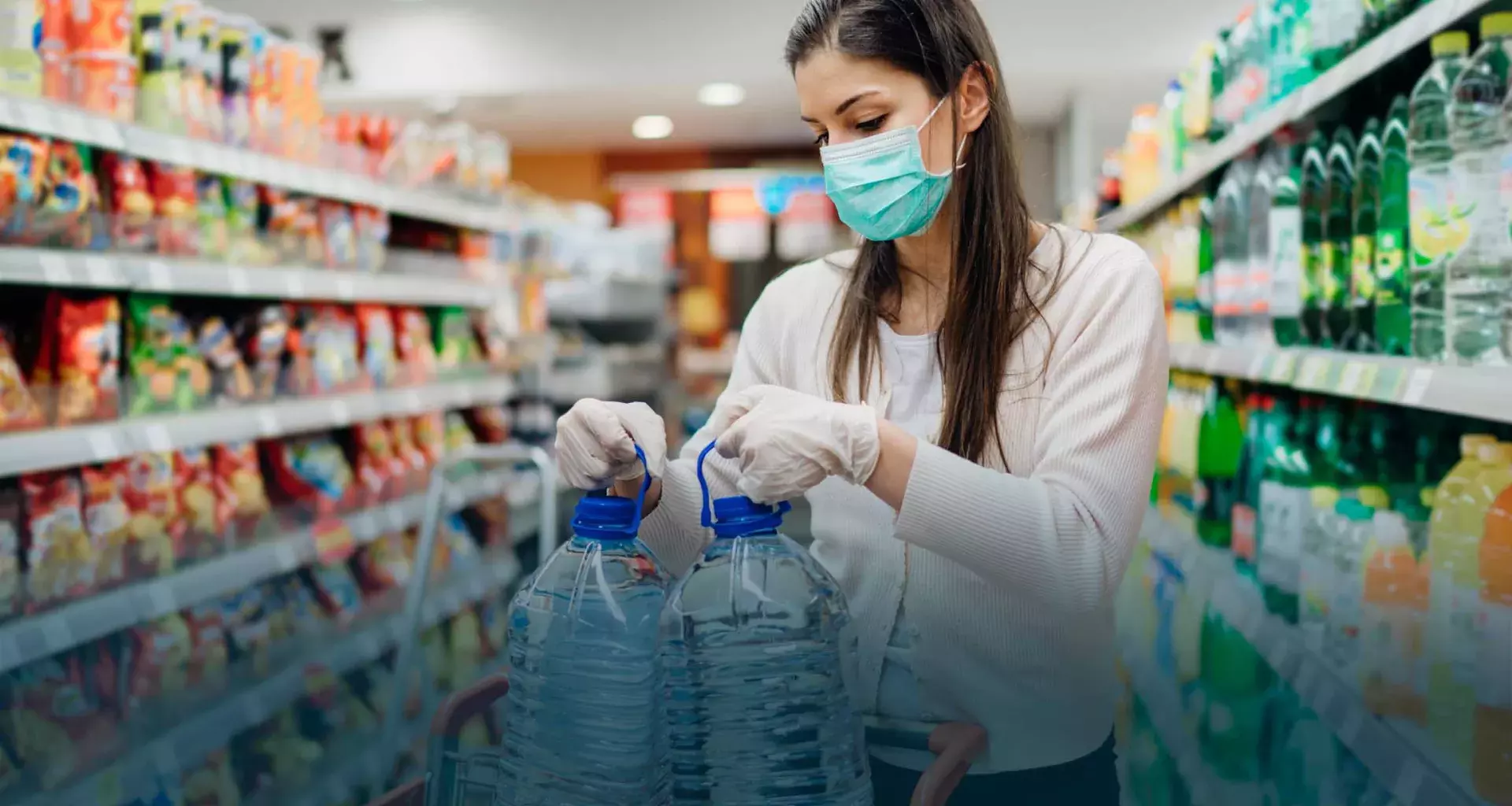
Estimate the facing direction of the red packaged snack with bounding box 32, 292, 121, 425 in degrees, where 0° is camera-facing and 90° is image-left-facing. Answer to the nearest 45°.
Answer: approximately 315°

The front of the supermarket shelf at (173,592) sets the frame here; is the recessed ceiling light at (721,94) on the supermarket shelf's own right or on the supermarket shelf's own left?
on the supermarket shelf's own left

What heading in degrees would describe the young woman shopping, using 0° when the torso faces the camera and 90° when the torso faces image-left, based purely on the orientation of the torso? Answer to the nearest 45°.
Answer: approximately 45°

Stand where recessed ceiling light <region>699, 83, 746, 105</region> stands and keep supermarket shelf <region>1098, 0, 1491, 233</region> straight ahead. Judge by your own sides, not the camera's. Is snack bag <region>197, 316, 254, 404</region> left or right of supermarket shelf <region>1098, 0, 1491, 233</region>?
right

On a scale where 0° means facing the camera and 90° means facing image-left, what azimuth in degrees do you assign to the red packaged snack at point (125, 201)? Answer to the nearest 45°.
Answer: approximately 315°
